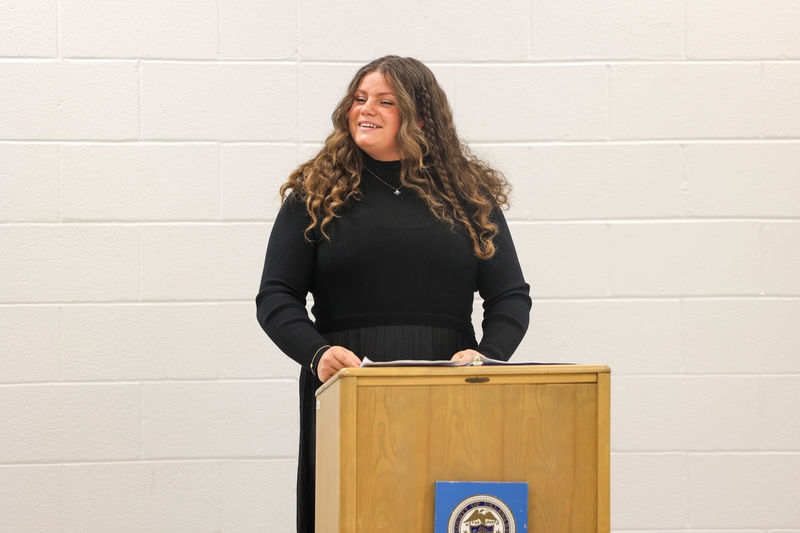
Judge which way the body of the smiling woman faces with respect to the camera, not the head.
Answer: toward the camera

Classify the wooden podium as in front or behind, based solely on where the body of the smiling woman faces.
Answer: in front

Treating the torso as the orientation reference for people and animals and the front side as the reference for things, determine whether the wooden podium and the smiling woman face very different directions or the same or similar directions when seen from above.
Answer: same or similar directions

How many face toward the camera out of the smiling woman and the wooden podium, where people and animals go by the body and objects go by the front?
2

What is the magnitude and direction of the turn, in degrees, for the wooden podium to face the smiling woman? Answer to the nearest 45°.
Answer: approximately 180°
